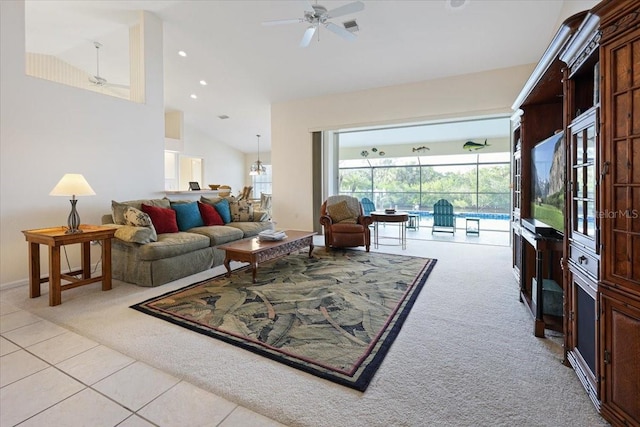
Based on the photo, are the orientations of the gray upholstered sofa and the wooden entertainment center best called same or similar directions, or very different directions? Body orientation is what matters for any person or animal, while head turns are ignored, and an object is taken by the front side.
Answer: very different directions

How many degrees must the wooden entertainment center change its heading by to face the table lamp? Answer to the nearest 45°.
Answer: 0° — it already faces it

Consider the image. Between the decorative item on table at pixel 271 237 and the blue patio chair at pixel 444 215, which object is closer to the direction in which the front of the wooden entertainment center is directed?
the decorative item on table

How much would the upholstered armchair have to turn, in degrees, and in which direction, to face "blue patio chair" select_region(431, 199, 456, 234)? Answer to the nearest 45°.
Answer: approximately 135° to its left

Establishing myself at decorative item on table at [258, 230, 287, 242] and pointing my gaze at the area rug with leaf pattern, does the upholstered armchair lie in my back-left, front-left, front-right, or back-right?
back-left

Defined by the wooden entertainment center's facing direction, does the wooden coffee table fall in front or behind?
in front

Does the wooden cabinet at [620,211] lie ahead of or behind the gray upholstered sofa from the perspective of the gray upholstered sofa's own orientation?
ahead

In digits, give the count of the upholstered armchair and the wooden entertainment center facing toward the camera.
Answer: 1

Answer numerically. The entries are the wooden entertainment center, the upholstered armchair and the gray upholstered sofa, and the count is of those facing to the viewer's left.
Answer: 1

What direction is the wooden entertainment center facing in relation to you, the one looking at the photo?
facing to the left of the viewer

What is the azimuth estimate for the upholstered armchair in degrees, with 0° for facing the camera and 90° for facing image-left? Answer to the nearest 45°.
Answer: approximately 0°

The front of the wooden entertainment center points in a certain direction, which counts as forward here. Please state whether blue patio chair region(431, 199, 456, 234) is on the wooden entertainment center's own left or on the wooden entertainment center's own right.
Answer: on the wooden entertainment center's own right

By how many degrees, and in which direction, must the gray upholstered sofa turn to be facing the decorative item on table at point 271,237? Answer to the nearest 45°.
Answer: approximately 45° to its left
